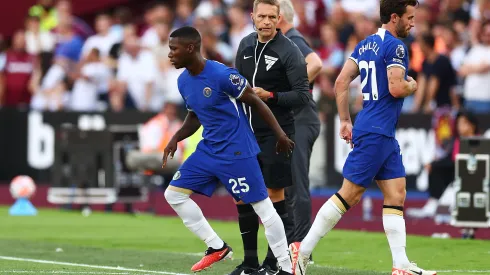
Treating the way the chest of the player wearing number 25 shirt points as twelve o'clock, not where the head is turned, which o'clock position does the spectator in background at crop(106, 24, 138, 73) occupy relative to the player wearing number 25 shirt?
The spectator in background is roughly at 4 o'clock from the player wearing number 25 shirt.

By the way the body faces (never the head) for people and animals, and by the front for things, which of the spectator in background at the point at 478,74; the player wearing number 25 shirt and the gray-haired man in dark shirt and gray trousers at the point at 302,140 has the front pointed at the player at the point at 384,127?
the spectator in background

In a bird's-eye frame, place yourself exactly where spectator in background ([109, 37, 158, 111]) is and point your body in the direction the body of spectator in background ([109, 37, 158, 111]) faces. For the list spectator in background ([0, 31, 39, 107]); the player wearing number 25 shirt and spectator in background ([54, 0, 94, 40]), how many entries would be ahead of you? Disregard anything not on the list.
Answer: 1

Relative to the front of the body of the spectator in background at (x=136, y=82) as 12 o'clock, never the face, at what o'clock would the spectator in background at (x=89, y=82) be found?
the spectator in background at (x=89, y=82) is roughly at 4 o'clock from the spectator in background at (x=136, y=82).

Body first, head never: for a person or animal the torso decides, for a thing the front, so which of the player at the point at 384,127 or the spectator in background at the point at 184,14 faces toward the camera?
the spectator in background

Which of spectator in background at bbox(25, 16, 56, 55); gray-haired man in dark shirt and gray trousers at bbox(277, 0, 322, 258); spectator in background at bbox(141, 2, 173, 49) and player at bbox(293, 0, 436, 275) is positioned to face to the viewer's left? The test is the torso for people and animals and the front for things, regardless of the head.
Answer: the gray-haired man in dark shirt and gray trousers

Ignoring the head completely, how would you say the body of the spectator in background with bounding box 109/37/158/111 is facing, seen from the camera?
toward the camera

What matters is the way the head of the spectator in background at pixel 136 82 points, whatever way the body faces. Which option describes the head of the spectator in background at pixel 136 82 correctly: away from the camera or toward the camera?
toward the camera

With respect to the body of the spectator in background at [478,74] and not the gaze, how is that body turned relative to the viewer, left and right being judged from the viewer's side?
facing the viewer

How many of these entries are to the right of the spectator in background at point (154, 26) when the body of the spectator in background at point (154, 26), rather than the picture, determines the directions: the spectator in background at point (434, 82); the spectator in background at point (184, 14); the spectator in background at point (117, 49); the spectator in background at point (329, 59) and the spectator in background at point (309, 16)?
1

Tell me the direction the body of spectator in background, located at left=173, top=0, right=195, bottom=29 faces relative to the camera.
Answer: toward the camera

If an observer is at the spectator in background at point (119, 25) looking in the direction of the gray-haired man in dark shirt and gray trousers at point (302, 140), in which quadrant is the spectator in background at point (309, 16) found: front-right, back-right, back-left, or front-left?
front-left

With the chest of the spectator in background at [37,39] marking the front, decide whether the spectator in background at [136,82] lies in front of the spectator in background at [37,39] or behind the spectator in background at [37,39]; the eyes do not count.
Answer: in front

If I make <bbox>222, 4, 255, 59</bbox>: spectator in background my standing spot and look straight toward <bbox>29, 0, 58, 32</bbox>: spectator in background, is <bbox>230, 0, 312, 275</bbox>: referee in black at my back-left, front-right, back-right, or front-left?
back-left
